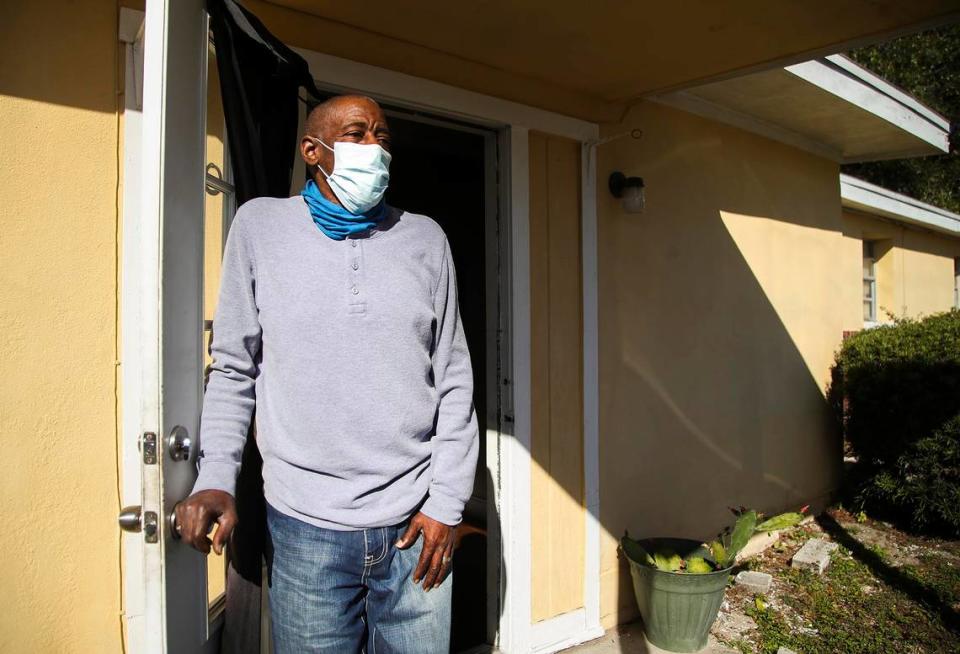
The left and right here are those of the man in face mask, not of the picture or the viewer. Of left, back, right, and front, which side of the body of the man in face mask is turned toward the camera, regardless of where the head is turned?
front

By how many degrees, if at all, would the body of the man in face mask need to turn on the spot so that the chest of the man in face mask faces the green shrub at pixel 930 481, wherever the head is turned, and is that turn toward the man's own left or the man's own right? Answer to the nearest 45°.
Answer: approximately 135° to the man's own left

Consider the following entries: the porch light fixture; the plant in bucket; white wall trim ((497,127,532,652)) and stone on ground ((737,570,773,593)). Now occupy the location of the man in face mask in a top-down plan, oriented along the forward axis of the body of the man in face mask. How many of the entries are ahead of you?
0

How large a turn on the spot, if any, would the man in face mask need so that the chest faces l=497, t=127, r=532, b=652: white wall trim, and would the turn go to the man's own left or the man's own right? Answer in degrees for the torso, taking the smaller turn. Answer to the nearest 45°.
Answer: approximately 135° to the man's own left

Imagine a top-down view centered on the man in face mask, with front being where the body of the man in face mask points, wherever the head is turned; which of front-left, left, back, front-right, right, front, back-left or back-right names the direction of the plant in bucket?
back-left

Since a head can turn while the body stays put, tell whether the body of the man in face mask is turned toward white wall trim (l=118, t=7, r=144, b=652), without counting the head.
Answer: no

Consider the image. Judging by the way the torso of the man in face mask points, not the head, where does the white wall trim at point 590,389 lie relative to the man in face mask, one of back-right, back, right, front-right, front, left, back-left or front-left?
back-left

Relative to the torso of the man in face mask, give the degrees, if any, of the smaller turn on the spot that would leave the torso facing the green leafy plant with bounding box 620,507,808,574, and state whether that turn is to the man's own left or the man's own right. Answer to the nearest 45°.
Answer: approximately 135° to the man's own left

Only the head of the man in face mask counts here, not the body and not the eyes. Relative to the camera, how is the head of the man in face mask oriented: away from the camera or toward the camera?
toward the camera

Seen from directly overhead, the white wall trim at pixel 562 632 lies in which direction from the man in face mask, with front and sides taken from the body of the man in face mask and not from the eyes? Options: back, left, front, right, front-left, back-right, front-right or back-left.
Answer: back-left

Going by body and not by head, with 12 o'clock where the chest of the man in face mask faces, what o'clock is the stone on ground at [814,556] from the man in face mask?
The stone on ground is roughly at 8 o'clock from the man in face mask.

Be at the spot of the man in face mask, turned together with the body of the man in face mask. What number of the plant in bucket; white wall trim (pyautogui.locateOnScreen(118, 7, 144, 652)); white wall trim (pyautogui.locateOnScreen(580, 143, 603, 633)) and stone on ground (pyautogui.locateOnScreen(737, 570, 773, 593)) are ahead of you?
0

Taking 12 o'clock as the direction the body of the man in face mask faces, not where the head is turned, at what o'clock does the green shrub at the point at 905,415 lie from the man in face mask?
The green shrub is roughly at 8 o'clock from the man in face mask.
